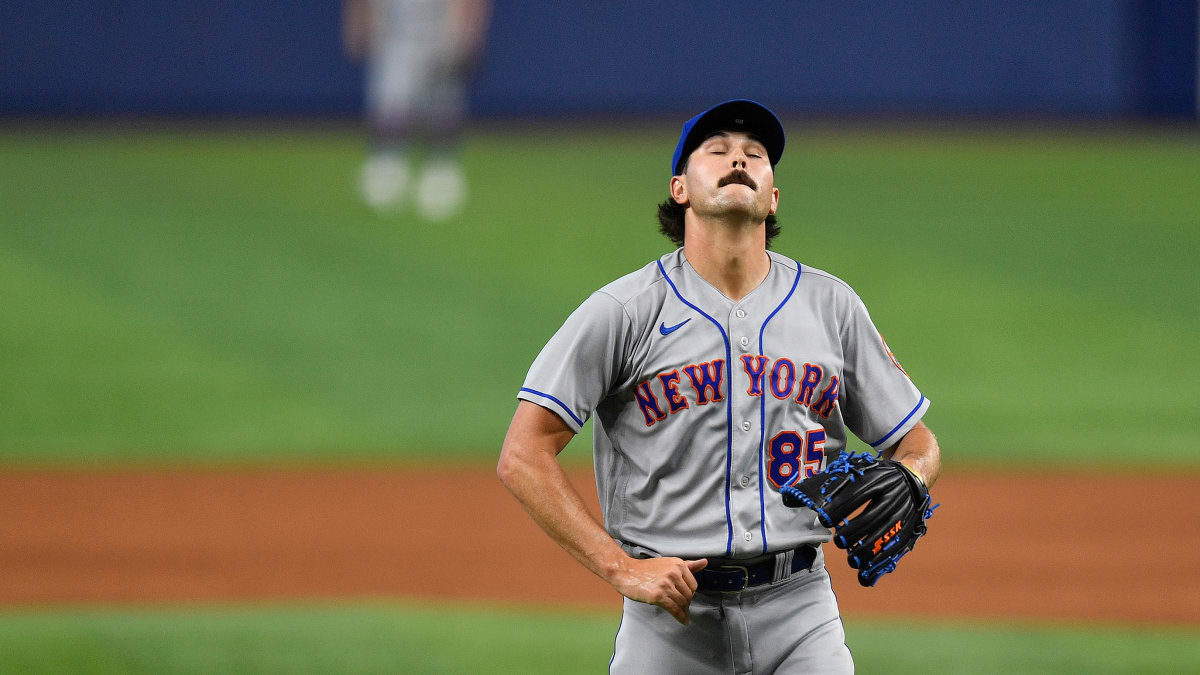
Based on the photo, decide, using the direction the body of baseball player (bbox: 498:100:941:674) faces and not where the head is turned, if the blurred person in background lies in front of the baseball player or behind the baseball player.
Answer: behind

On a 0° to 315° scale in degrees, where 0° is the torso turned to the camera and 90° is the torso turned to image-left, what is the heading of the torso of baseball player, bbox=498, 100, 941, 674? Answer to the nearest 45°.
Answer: approximately 0°
